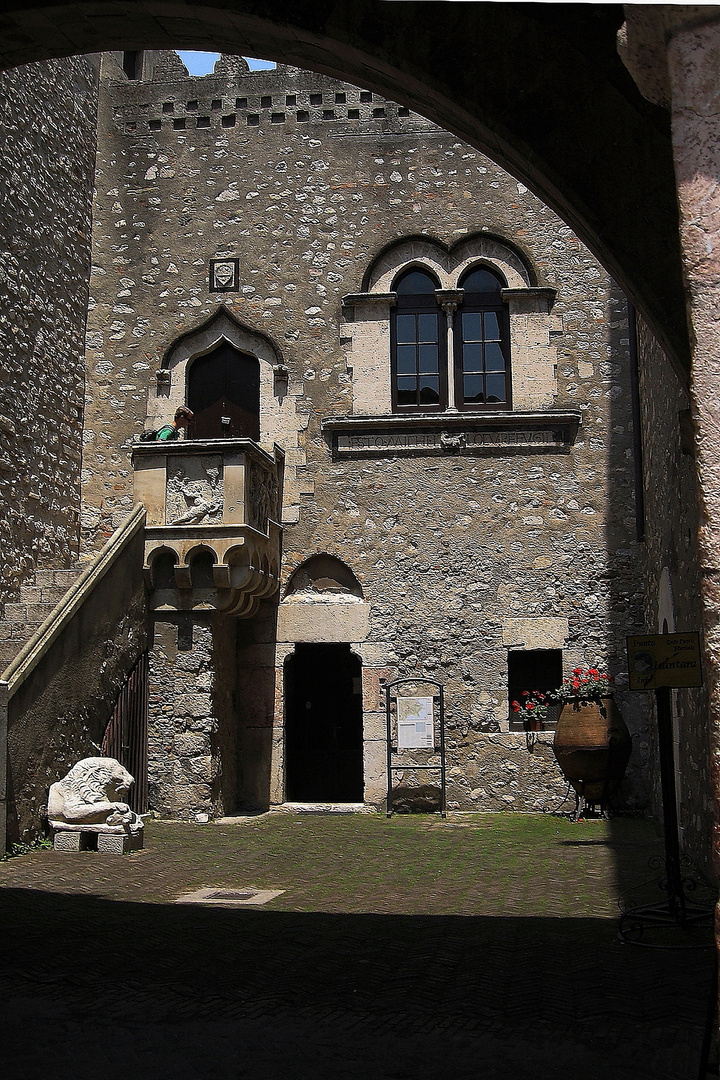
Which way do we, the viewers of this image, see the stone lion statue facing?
facing to the right of the viewer

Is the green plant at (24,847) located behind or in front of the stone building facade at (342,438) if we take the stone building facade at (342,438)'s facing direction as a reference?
in front

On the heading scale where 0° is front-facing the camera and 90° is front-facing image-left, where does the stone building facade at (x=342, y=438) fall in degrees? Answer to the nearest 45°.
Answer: approximately 0°

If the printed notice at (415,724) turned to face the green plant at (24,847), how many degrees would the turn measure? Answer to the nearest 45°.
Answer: approximately 45° to its right

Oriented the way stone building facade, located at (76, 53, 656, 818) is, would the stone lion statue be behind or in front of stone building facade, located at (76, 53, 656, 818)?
in front

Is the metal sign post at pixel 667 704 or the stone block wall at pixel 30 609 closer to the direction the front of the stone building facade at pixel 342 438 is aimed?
the metal sign post

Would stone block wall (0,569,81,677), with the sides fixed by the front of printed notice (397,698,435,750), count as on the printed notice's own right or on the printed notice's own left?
on the printed notice's own right
